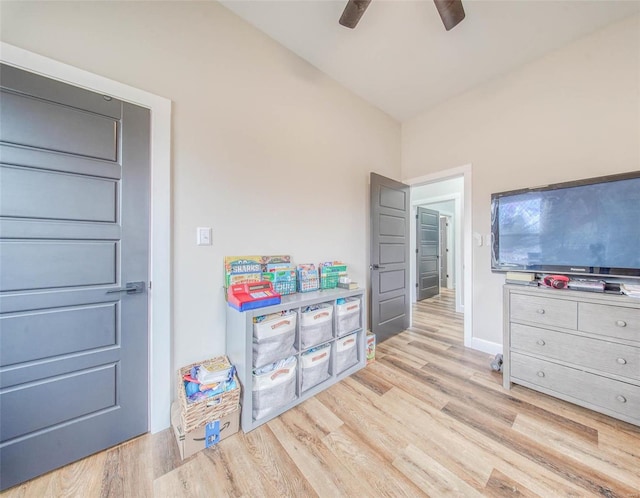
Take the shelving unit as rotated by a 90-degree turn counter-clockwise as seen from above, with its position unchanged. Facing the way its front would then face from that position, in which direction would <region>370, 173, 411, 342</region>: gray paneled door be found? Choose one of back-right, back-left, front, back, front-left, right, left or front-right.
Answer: front

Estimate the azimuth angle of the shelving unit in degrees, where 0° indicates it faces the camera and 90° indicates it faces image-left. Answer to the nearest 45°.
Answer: approximately 315°

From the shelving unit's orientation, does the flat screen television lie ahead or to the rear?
ahead

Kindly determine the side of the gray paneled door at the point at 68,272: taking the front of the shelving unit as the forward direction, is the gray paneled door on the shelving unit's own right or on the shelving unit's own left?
on the shelving unit's own right

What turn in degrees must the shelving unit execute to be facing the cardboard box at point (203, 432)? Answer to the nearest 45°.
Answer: approximately 90° to its right

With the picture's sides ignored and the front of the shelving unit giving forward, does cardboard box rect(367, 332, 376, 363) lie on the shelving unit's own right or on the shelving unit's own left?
on the shelving unit's own left

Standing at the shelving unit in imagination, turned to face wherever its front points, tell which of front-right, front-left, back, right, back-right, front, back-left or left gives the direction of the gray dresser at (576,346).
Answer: front-left
